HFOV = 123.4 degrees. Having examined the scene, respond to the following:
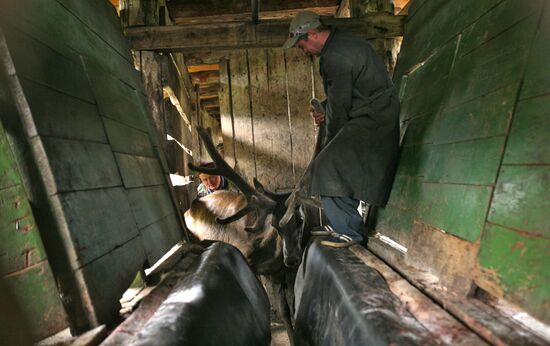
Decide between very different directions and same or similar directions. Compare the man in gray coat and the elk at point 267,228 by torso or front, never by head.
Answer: very different directions

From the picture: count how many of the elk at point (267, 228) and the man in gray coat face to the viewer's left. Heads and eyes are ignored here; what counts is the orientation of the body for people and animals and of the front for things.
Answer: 1

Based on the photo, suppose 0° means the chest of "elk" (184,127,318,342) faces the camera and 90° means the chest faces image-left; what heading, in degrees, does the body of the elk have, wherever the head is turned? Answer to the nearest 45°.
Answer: approximately 315°

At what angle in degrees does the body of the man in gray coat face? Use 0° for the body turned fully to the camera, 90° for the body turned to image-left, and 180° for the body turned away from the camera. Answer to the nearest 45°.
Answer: approximately 90°

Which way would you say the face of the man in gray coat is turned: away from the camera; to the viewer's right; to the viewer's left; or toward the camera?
to the viewer's left
